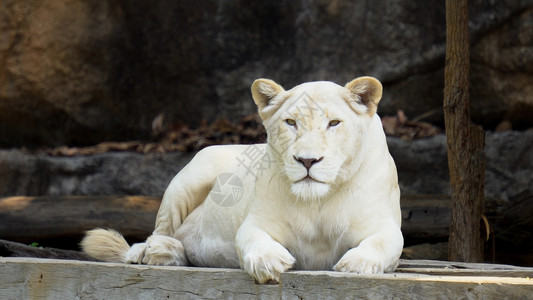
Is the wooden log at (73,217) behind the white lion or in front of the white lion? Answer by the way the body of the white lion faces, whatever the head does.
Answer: behind

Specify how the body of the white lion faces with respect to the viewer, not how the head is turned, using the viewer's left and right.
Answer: facing the viewer and to the right of the viewer

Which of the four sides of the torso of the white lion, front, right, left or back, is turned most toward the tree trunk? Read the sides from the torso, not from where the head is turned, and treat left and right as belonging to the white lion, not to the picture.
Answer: left

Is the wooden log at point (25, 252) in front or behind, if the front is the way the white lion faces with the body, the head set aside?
behind

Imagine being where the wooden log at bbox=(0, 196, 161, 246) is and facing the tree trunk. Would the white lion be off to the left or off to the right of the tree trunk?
right
